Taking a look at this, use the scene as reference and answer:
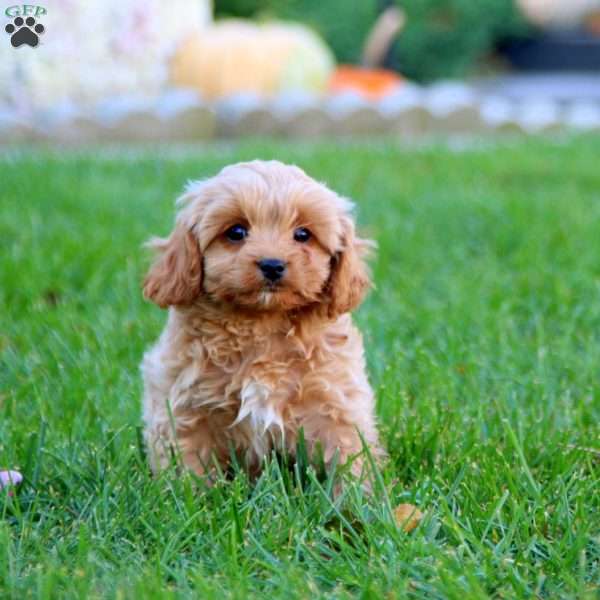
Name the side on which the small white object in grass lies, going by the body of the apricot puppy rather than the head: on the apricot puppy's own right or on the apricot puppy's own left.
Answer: on the apricot puppy's own right

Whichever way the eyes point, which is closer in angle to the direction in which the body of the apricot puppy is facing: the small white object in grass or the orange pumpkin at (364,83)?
the small white object in grass

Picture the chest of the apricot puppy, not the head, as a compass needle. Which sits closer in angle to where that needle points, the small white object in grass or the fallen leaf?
the fallen leaf

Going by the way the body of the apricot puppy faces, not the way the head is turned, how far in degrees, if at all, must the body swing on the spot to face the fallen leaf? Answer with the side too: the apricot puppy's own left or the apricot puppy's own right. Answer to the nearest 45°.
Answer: approximately 45° to the apricot puppy's own left

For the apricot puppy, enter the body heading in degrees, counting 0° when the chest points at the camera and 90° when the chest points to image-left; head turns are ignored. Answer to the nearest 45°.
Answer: approximately 0°

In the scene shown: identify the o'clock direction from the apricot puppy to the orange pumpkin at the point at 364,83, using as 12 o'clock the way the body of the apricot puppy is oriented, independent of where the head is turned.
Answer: The orange pumpkin is roughly at 6 o'clock from the apricot puppy.
